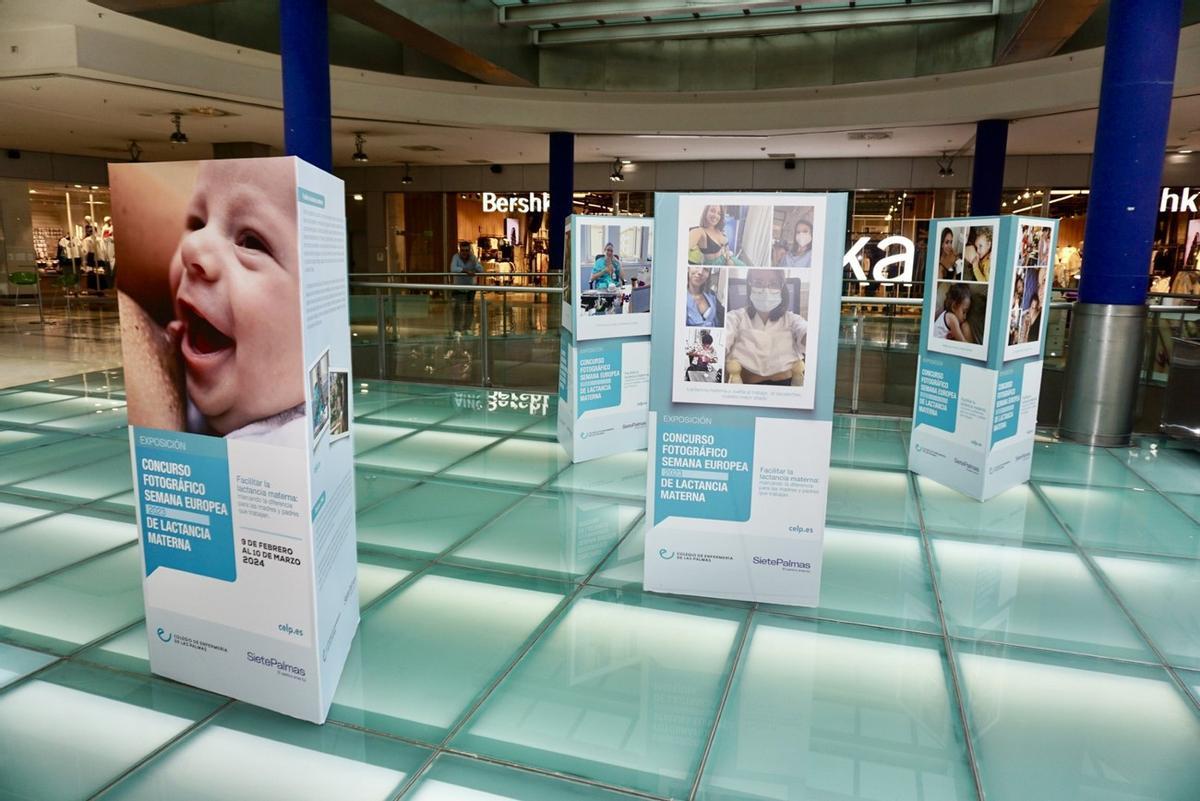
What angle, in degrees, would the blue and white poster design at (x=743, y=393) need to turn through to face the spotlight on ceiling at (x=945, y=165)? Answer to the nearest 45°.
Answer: approximately 180°

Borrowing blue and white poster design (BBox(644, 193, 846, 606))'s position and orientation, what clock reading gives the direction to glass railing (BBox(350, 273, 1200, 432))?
The glass railing is roughly at 5 o'clock from the blue and white poster design.

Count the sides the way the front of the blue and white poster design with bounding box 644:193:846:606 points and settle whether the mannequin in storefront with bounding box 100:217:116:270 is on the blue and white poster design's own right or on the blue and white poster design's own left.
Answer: on the blue and white poster design's own right

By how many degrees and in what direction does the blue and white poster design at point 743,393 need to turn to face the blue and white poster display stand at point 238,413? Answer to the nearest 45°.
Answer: approximately 45° to its right

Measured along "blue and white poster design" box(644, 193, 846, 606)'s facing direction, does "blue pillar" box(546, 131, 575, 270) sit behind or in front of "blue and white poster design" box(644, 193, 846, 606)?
behind

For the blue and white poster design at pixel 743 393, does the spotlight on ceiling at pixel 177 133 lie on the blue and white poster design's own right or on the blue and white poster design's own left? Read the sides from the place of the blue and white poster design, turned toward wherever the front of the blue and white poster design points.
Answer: on the blue and white poster design's own right

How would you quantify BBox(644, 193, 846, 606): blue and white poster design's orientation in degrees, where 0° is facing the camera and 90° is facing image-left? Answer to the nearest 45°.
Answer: approximately 0°

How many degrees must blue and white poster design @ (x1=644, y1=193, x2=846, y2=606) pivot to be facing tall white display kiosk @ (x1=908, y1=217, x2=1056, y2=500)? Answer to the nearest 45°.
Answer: approximately 135° to its left

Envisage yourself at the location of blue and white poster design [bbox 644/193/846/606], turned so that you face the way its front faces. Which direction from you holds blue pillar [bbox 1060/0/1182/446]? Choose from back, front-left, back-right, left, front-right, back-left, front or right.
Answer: back-left
